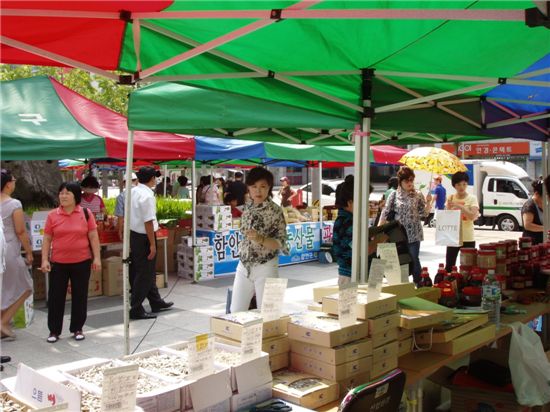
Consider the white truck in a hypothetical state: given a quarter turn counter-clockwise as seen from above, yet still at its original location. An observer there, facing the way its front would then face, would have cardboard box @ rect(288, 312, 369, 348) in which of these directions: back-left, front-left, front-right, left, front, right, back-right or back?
back

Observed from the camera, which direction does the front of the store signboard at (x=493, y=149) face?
facing the viewer

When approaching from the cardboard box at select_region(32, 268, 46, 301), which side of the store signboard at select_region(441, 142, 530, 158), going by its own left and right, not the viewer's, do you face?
front

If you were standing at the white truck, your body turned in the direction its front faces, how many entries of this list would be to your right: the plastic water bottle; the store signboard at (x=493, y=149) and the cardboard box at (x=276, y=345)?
2

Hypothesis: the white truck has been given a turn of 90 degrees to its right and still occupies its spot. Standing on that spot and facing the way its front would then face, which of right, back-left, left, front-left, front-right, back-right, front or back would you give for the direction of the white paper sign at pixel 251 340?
front

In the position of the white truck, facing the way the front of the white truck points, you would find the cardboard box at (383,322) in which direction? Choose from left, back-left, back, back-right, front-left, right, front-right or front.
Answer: right

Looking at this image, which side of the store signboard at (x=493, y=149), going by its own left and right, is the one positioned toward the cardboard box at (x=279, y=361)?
front

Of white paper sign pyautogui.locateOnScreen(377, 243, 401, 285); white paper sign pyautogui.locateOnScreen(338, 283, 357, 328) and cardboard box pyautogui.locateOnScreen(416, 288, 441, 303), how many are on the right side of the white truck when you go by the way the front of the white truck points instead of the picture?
3

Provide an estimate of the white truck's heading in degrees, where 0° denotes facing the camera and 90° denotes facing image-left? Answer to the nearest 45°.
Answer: approximately 270°

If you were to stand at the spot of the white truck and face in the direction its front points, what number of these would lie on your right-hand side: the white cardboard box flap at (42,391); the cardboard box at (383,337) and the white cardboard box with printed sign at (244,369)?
3

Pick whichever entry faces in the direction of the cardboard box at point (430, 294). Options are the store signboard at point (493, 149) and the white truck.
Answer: the store signboard

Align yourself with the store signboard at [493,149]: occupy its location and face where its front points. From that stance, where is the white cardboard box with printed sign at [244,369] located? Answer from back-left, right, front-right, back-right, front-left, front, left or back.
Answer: front

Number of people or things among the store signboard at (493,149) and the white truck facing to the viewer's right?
1

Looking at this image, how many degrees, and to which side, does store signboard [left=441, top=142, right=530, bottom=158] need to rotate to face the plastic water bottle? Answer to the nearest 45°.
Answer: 0° — it already faces it

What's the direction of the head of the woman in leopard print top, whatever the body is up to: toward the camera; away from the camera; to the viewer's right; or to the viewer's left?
toward the camera

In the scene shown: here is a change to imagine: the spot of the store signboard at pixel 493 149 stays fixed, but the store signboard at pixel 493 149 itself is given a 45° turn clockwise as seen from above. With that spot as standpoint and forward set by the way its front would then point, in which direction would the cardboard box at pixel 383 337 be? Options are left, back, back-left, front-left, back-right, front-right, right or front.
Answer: front-left

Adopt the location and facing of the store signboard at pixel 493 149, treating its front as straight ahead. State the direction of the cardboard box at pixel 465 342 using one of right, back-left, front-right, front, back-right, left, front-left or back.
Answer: front

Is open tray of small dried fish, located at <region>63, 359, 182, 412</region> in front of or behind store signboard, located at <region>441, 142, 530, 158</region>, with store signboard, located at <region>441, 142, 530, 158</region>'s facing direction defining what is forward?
in front

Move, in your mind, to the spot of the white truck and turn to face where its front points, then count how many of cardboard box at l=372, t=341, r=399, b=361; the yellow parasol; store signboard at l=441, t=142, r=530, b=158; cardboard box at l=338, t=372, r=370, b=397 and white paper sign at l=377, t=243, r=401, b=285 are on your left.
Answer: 1

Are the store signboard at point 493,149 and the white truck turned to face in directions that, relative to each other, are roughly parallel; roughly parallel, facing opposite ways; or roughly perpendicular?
roughly perpendicular
